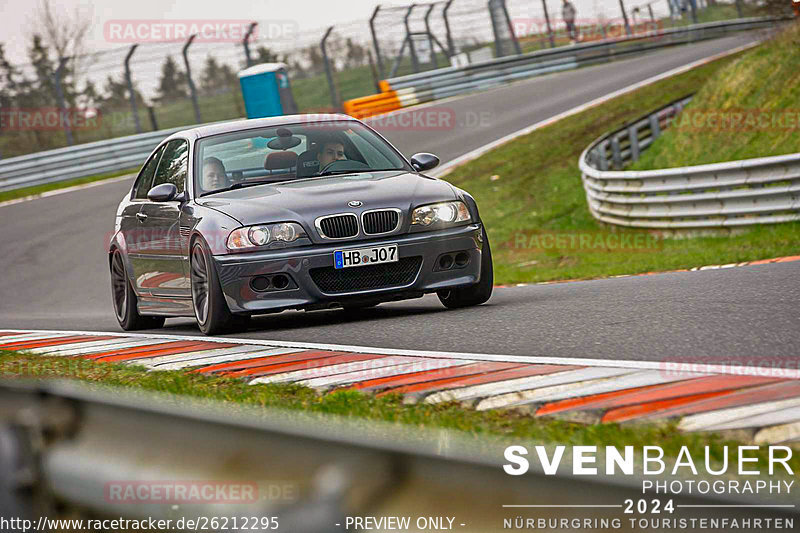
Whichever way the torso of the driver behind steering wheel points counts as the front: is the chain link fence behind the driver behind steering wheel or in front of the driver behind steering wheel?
behind

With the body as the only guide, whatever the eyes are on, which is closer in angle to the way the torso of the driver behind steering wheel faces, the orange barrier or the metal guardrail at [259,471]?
the metal guardrail

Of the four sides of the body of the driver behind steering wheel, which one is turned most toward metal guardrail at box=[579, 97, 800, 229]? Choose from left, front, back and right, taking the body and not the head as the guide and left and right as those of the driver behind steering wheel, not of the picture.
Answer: left

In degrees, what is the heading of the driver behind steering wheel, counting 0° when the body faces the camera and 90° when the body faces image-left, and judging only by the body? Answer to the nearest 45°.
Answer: approximately 315°

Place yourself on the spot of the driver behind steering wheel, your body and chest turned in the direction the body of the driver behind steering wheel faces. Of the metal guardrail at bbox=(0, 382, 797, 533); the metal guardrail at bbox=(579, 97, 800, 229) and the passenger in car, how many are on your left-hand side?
1

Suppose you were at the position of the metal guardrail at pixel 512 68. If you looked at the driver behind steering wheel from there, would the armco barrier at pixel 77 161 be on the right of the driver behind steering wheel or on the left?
right

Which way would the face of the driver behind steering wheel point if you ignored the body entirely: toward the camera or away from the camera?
toward the camera

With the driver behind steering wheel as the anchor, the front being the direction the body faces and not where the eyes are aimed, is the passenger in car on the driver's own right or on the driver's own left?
on the driver's own right

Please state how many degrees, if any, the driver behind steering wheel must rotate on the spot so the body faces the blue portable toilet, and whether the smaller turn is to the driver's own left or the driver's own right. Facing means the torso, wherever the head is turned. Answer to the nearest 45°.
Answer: approximately 135° to the driver's own left

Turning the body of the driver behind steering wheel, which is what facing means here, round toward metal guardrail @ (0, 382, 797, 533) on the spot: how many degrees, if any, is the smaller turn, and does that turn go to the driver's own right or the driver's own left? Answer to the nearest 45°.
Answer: approximately 45° to the driver's own right
